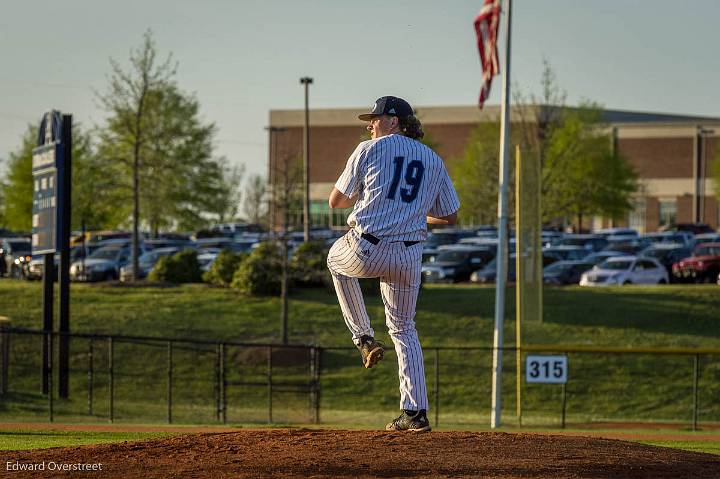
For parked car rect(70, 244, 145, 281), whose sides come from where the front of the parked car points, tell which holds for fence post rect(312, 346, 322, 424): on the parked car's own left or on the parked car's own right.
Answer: on the parked car's own left

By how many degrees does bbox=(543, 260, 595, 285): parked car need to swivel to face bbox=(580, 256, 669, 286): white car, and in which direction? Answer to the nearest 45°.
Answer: approximately 135° to its left

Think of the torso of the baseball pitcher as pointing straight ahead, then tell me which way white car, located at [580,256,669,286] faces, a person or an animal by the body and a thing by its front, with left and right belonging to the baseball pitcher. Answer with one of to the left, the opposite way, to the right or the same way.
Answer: to the left

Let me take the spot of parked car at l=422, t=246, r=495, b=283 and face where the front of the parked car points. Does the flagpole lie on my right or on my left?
on my left

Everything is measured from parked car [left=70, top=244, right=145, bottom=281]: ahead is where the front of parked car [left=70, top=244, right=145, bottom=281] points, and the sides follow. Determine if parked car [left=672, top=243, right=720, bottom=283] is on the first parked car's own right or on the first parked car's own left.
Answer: on the first parked car's own left

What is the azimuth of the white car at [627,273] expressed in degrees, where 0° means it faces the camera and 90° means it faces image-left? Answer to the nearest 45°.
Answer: approximately 45°

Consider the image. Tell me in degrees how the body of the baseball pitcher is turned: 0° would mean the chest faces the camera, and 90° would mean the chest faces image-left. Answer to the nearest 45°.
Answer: approximately 135°

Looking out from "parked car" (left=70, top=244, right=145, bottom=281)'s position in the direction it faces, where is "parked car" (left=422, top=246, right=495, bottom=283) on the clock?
"parked car" (left=422, top=246, right=495, bottom=283) is roughly at 8 o'clock from "parked car" (left=70, top=244, right=145, bottom=281).

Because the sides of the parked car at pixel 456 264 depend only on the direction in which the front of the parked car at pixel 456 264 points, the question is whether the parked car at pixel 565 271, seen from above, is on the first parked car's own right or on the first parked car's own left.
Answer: on the first parked car's own left
